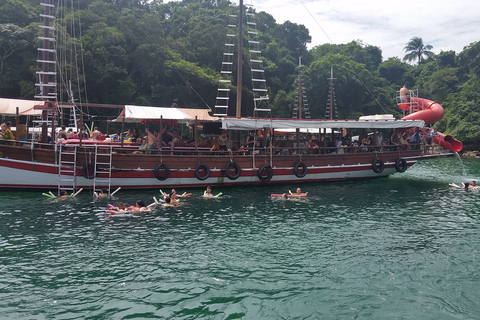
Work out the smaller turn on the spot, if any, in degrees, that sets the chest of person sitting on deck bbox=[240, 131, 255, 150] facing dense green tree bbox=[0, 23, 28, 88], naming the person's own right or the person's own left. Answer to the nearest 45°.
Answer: approximately 45° to the person's own right

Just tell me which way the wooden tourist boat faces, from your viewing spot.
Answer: facing to the left of the viewer

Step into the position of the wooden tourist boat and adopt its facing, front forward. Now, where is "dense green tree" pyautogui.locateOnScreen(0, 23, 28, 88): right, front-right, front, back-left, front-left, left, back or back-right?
front-right

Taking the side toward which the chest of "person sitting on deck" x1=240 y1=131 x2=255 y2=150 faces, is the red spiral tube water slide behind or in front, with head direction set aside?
behind
